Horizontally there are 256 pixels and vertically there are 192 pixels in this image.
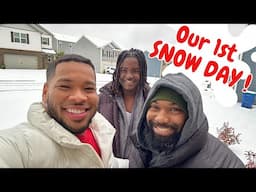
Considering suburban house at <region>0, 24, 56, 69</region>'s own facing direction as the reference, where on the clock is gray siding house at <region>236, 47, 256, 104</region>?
The gray siding house is roughly at 10 o'clock from the suburban house.

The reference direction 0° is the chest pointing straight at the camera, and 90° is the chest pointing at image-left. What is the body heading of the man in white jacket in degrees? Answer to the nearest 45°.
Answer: approximately 315°
